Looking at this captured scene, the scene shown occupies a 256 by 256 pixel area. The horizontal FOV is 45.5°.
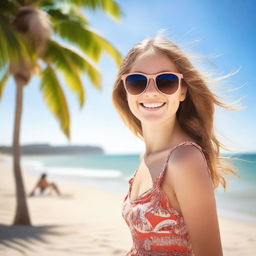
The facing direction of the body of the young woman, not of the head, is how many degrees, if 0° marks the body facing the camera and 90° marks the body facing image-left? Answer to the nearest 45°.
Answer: approximately 45°

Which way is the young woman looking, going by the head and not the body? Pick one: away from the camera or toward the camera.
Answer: toward the camera

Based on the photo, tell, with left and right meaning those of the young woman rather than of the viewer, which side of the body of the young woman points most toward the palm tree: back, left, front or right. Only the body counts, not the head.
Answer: right
